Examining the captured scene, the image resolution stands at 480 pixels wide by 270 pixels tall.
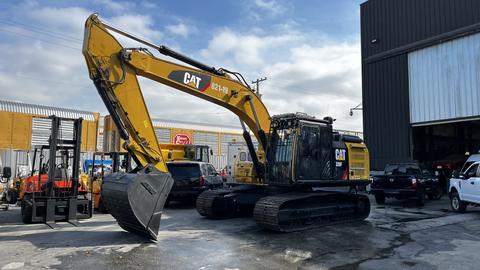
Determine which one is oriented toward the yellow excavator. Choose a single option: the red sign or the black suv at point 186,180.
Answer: the red sign

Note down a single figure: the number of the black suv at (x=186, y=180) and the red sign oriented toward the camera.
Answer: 1

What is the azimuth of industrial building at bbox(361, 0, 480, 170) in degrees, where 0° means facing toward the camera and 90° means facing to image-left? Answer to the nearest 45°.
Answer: approximately 45°

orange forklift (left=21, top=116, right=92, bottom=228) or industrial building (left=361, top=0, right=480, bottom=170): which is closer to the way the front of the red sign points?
the orange forklift

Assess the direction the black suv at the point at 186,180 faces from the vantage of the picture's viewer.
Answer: facing away from the viewer and to the right of the viewer

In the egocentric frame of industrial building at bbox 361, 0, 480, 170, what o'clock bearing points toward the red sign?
The red sign is roughly at 2 o'clock from the industrial building.

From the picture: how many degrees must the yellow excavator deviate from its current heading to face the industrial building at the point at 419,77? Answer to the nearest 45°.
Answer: approximately 180°

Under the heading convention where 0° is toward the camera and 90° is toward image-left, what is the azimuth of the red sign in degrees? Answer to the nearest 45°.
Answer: approximately 0°

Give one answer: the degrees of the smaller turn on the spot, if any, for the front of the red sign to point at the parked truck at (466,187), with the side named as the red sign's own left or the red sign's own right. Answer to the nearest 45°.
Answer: approximately 45° to the red sign's own left

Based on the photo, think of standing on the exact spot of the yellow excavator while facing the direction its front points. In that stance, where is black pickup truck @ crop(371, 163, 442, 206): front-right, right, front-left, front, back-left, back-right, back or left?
back
